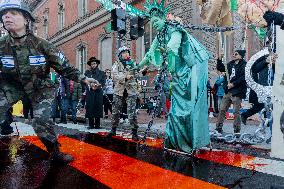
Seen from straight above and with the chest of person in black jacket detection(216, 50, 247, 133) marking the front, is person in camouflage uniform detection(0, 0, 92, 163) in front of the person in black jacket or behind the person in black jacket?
in front

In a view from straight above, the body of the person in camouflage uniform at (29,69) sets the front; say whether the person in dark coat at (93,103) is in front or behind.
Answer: behind

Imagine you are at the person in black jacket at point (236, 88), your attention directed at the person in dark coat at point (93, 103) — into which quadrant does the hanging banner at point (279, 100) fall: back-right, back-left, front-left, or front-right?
back-left

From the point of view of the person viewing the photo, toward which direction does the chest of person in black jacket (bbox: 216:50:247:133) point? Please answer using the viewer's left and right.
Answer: facing the viewer and to the left of the viewer

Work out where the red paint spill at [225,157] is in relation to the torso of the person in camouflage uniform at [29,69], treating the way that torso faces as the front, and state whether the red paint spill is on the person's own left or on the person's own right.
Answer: on the person's own left

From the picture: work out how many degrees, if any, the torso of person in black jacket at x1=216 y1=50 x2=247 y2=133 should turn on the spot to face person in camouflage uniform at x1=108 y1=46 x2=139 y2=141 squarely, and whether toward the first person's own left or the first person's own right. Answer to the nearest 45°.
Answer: approximately 45° to the first person's own right

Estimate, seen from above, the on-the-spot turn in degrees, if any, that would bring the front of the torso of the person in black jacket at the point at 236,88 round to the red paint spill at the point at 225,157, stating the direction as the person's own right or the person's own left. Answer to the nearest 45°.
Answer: approximately 45° to the person's own left

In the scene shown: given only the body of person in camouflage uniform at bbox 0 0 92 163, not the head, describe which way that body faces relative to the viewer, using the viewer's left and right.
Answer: facing the viewer

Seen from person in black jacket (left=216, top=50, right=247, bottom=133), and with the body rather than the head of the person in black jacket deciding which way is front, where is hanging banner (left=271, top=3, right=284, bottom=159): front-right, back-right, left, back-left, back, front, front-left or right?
front-left
